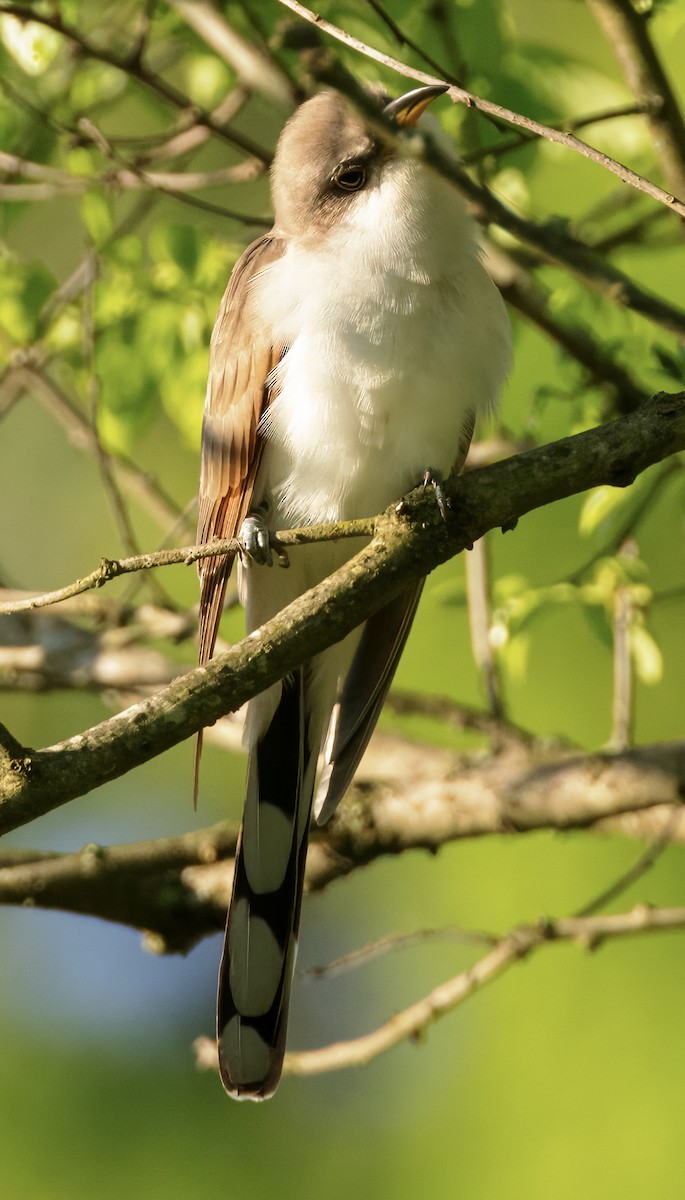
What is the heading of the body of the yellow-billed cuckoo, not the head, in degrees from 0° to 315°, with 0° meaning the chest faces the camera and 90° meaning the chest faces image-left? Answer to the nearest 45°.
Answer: approximately 315°
